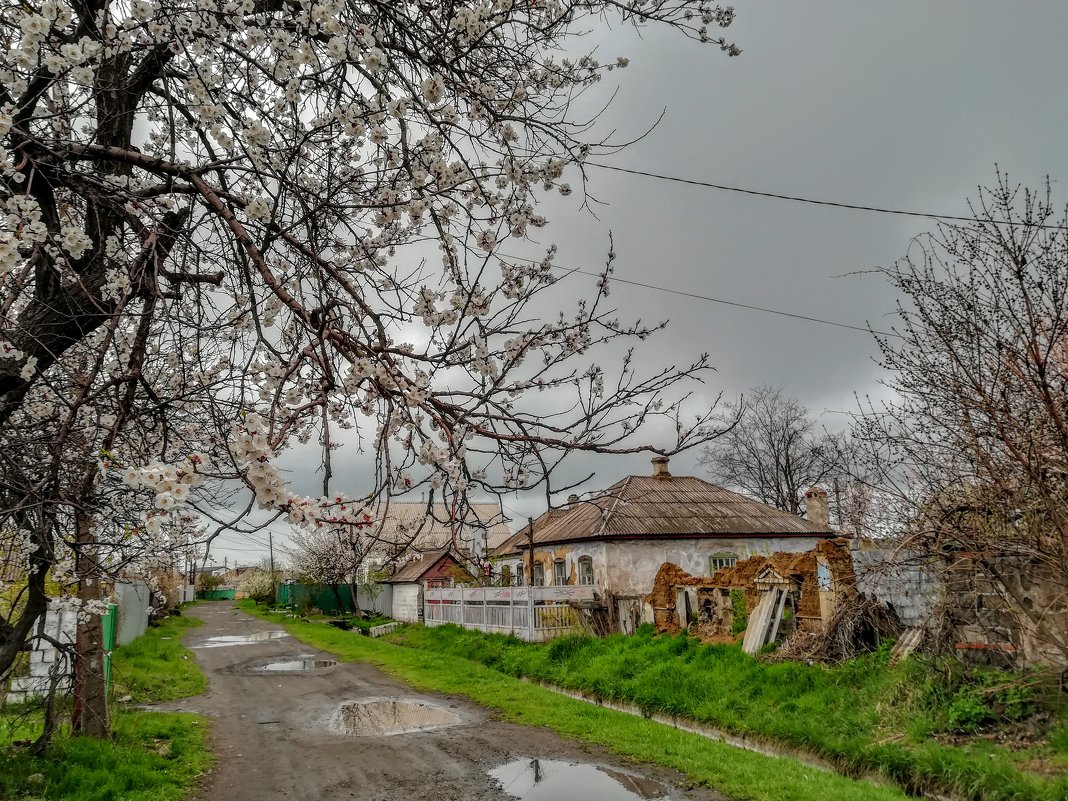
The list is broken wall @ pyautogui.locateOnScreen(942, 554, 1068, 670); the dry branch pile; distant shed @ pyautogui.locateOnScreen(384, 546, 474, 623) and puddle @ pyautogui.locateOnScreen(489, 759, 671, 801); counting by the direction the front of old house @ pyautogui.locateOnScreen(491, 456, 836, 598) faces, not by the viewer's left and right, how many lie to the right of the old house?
1

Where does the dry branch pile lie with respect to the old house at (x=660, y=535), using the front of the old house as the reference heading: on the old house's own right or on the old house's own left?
on the old house's own left

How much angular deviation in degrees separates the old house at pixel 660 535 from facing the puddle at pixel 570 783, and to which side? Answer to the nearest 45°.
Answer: approximately 45° to its left

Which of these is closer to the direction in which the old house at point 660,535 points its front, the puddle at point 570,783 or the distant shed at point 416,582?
the puddle

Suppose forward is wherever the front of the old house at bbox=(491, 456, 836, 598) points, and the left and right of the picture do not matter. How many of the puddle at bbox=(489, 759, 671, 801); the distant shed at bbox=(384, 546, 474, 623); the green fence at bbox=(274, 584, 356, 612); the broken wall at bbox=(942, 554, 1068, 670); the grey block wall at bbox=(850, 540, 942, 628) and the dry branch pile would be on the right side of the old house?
2

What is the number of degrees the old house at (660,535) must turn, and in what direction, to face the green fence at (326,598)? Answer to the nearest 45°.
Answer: approximately 90° to its right

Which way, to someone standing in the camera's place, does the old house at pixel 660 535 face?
facing the viewer and to the left of the viewer

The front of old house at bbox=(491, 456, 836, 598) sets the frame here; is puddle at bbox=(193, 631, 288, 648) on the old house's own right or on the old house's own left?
on the old house's own right

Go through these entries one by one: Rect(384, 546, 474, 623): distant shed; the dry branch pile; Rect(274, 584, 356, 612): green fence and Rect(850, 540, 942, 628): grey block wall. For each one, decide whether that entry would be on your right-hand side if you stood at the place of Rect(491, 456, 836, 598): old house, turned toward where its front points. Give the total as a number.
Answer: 2

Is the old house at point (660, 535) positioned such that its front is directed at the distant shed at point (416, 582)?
no

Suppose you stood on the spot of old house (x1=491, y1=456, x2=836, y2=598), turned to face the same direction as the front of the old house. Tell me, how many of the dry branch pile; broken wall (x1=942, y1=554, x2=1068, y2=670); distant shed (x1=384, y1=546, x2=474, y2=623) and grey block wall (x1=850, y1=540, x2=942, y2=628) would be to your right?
1

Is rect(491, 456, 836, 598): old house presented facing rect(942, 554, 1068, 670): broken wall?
no

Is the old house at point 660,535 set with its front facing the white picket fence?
yes
